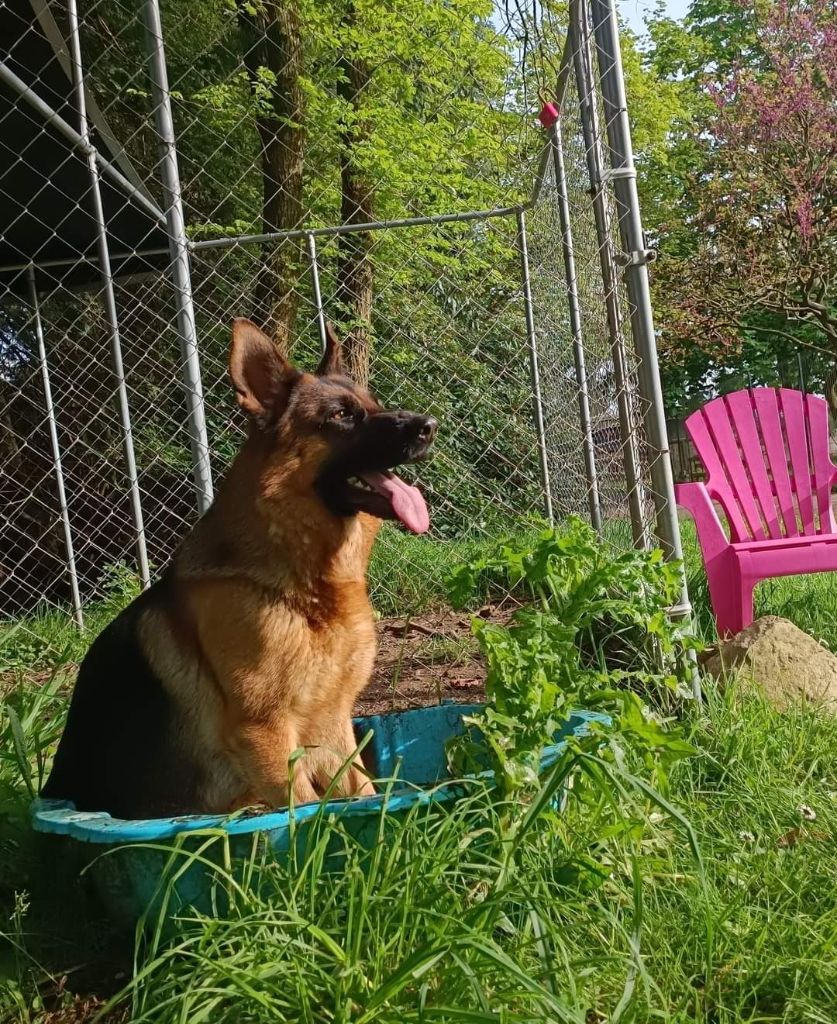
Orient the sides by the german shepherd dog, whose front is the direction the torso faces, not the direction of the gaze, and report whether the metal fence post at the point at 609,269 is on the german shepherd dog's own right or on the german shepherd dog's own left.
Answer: on the german shepherd dog's own left

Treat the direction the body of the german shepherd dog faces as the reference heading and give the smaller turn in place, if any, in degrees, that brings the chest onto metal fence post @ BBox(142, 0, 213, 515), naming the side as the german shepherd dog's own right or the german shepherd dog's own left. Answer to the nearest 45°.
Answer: approximately 135° to the german shepherd dog's own left

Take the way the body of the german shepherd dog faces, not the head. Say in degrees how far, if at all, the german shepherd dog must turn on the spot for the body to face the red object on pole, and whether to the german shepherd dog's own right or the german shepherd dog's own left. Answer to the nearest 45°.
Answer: approximately 90° to the german shepherd dog's own left

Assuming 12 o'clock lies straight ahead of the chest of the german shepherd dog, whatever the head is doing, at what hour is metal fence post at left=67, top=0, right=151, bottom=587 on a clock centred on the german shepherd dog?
The metal fence post is roughly at 7 o'clock from the german shepherd dog.

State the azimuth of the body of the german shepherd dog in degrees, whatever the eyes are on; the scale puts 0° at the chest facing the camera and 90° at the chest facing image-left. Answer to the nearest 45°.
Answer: approximately 315°

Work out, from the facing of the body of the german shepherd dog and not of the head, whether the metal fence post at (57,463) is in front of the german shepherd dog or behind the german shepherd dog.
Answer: behind

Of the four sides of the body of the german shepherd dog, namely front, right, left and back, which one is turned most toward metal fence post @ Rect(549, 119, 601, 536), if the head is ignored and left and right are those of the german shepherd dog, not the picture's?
left
